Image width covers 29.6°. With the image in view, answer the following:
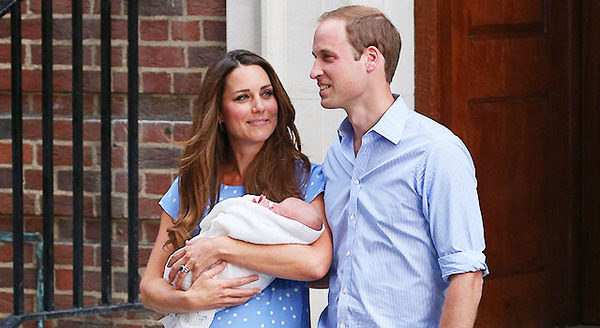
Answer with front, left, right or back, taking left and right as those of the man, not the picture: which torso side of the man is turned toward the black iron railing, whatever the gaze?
right

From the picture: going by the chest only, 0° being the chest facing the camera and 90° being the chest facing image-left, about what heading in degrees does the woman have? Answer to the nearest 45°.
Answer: approximately 0°

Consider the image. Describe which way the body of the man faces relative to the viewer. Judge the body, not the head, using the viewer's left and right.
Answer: facing the viewer and to the left of the viewer

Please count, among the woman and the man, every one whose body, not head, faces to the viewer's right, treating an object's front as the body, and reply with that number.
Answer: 0

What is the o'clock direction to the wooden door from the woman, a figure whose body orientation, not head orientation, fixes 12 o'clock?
The wooden door is roughly at 7 o'clock from the woman.

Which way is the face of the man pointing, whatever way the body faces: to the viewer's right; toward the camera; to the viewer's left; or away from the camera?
to the viewer's left

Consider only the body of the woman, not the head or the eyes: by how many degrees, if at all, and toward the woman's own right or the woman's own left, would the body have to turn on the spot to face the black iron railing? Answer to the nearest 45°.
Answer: approximately 135° to the woman's own right

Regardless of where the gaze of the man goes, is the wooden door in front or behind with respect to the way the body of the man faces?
behind
